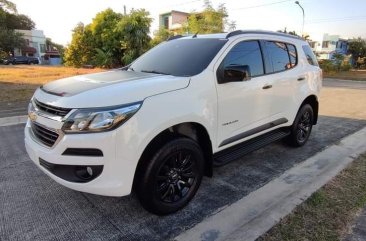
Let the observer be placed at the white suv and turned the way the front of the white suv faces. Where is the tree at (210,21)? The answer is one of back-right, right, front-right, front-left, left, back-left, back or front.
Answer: back-right

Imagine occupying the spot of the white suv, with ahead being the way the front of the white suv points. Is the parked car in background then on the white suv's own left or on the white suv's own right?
on the white suv's own right

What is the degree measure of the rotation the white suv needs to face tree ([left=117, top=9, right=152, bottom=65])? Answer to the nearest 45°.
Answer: approximately 135° to its right

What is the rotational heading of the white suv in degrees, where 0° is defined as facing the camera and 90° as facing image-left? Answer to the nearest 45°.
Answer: approximately 45°

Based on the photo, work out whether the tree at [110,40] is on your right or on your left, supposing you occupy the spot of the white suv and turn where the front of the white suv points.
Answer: on your right

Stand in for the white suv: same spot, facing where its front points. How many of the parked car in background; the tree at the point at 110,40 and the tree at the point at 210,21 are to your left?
0

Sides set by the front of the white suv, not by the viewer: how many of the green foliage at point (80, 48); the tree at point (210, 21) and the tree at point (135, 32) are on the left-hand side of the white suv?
0

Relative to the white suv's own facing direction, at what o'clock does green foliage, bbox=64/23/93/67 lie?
The green foliage is roughly at 4 o'clock from the white suv.

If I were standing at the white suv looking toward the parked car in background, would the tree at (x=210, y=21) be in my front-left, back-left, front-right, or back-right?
front-right
